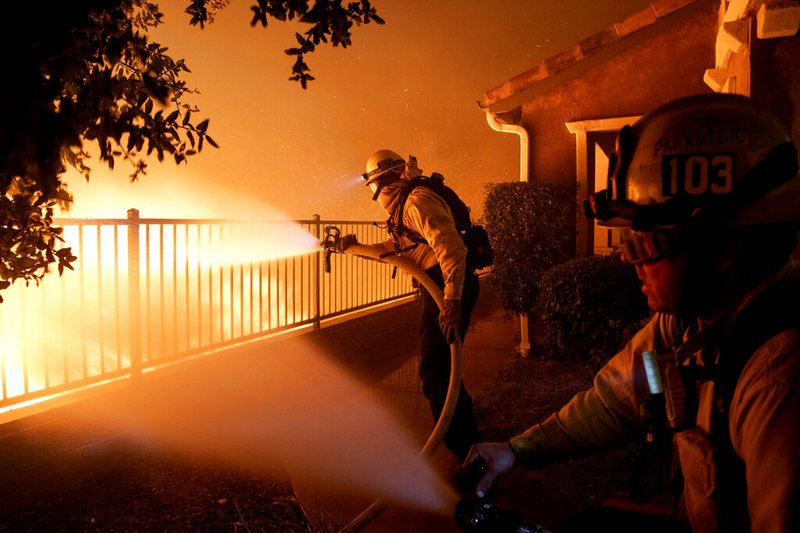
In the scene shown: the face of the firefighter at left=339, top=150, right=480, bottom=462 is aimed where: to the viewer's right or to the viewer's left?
to the viewer's left

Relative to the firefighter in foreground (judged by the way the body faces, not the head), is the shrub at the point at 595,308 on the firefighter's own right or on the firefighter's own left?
on the firefighter's own right

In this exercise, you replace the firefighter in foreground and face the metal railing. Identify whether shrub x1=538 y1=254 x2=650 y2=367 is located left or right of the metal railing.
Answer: right

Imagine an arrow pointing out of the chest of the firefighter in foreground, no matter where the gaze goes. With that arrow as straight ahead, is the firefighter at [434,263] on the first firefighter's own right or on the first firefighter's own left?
on the first firefighter's own right

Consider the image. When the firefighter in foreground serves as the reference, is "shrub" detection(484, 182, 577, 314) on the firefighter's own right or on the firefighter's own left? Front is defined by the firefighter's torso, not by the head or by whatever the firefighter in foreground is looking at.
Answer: on the firefighter's own right

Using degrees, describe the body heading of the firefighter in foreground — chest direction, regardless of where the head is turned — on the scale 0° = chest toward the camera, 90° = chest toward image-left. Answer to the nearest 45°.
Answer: approximately 45°
